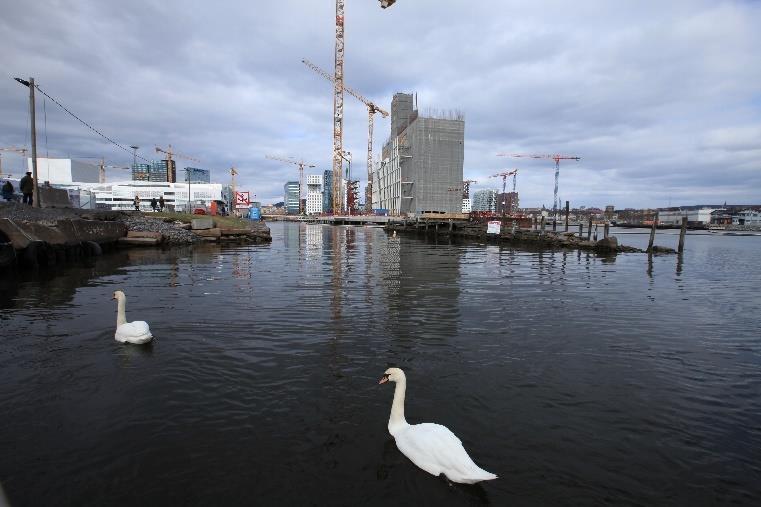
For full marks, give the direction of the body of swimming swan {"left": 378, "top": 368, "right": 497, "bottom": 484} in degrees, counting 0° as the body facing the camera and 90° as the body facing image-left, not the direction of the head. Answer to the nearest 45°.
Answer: approximately 135°

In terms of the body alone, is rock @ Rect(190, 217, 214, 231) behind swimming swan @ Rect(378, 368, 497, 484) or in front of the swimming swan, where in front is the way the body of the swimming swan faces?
in front

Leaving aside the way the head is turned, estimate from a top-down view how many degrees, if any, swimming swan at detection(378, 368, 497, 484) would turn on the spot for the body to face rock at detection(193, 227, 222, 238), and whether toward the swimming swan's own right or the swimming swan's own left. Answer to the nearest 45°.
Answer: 0° — it already faces it

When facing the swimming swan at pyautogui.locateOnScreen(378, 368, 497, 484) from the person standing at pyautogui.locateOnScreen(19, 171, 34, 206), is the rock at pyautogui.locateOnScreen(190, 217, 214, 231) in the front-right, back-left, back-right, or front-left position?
back-left

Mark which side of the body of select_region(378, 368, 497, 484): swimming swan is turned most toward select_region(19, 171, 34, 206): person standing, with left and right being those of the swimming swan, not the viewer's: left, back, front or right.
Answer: front

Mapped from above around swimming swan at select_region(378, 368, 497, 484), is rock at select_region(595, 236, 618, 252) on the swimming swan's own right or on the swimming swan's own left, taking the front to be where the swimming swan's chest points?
on the swimming swan's own right
